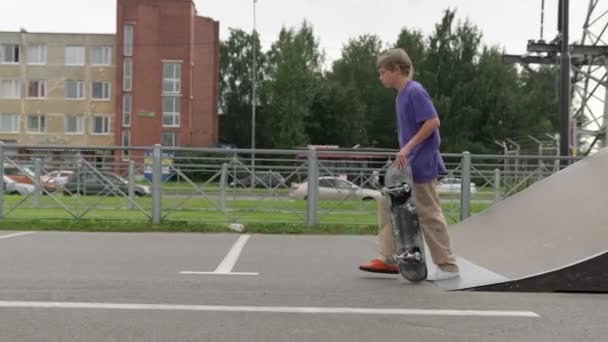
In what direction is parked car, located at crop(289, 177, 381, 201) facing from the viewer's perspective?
to the viewer's right

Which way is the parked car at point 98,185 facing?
to the viewer's right

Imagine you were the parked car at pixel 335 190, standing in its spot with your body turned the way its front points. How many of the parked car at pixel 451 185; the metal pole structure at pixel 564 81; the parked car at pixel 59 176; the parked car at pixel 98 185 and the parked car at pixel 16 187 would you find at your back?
3

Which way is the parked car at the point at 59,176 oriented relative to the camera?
to the viewer's left
